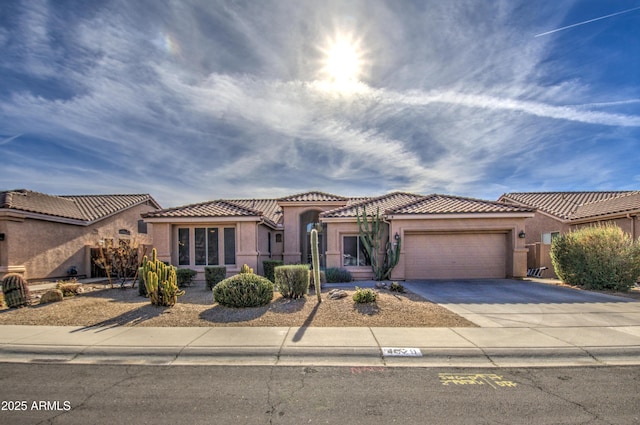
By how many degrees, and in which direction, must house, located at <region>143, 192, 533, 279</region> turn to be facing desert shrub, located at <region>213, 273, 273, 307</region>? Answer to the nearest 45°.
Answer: approximately 45° to its right

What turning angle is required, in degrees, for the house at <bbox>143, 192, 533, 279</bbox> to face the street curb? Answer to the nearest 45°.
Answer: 0° — it already faces it

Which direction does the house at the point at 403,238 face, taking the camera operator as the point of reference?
facing the viewer

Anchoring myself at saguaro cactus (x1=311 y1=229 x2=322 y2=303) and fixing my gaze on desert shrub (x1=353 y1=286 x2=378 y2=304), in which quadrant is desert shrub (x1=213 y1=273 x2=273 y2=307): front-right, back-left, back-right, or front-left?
back-right

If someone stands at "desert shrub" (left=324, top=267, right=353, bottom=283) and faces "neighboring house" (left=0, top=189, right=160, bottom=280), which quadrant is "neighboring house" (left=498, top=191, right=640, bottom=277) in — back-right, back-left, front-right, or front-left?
back-right

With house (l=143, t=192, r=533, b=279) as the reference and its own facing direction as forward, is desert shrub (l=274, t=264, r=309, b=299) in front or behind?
in front

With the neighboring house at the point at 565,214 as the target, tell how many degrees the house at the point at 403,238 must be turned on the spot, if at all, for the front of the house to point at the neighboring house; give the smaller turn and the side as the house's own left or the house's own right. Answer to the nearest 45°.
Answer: approximately 135° to the house's own left

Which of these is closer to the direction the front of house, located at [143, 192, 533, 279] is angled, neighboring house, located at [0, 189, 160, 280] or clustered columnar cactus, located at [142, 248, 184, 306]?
the clustered columnar cactus

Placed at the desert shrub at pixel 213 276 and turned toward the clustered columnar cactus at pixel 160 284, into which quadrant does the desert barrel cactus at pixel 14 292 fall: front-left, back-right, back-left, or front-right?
front-right

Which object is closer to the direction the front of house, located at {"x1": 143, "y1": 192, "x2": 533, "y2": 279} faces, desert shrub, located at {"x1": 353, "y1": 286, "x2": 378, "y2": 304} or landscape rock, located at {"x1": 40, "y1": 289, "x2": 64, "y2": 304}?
the desert shrub

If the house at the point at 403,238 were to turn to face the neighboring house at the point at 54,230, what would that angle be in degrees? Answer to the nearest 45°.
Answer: approximately 90° to its right
